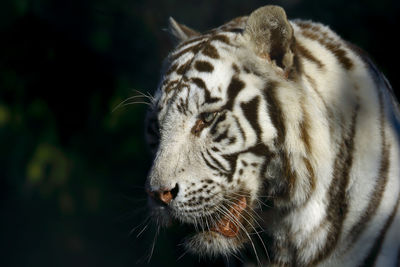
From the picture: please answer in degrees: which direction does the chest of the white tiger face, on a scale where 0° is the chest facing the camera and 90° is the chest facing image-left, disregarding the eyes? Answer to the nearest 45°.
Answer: approximately 45°
